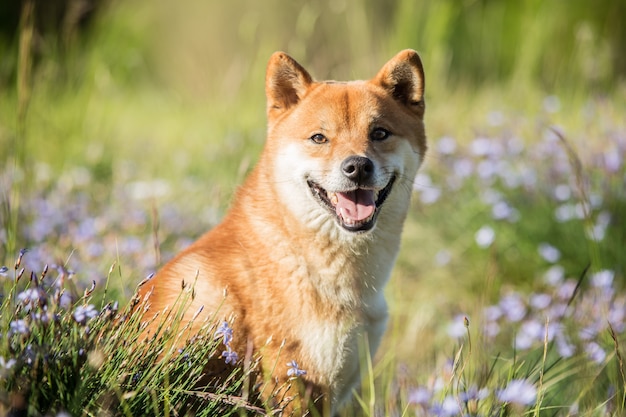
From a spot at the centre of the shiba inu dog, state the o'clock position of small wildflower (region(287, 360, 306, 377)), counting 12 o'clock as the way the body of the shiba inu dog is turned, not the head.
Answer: The small wildflower is roughly at 2 o'clock from the shiba inu dog.

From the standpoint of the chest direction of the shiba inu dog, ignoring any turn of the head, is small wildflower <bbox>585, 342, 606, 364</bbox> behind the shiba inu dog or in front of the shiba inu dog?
in front

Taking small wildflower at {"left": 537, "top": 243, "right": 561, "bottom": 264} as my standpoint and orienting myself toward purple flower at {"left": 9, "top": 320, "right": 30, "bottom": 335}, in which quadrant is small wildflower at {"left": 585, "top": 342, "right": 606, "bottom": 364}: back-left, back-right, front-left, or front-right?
front-left

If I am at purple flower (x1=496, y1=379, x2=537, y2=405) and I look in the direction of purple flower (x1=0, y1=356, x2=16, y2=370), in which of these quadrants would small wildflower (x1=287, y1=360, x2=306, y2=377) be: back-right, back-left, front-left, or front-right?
front-right

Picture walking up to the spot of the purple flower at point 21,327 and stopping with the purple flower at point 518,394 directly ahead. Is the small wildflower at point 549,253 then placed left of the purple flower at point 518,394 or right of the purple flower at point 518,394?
left

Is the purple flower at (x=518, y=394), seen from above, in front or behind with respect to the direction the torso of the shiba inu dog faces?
in front

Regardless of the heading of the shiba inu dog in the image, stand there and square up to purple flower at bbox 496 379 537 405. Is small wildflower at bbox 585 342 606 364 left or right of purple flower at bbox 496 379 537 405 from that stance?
left

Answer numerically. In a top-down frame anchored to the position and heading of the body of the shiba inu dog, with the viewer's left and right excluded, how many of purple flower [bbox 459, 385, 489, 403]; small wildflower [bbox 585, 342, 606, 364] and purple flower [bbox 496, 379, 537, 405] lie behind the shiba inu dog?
0

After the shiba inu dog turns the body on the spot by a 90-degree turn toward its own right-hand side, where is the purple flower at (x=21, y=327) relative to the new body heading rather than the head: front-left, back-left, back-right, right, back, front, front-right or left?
front

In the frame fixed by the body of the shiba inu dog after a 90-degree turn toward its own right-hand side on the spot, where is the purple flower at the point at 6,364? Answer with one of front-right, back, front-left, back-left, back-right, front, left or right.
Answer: front

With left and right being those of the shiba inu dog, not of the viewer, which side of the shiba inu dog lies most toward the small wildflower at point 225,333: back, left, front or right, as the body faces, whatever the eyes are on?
right

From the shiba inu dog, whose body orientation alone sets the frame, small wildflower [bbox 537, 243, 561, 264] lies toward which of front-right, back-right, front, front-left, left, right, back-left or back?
left
